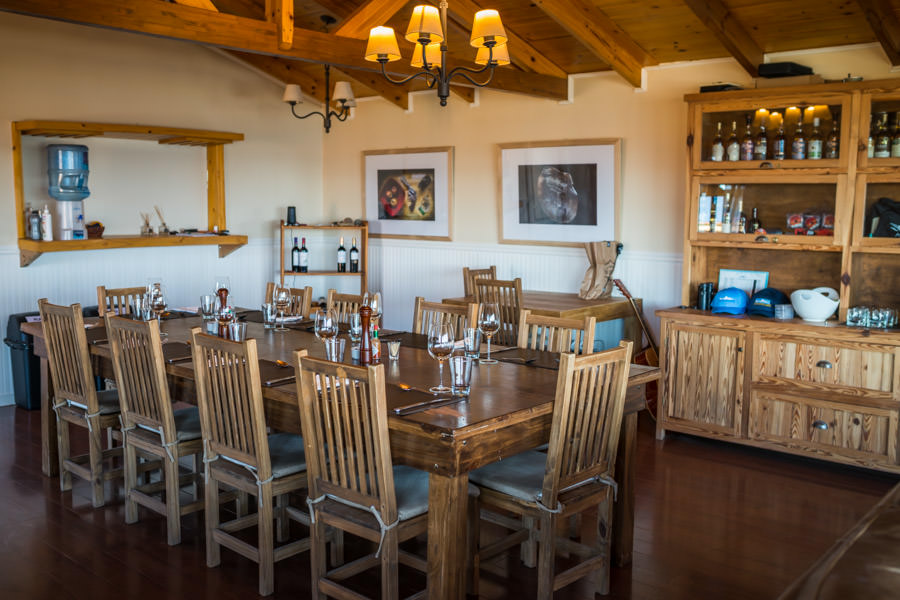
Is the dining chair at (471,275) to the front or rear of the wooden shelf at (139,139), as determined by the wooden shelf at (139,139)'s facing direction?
to the front

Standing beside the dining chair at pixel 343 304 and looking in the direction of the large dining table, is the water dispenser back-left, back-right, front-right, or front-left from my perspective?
back-right

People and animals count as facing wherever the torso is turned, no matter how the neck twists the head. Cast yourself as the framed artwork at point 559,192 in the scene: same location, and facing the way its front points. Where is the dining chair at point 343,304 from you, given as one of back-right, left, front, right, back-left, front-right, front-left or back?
front

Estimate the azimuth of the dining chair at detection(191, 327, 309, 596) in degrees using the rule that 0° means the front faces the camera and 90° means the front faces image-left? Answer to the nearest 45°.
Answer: approximately 225°

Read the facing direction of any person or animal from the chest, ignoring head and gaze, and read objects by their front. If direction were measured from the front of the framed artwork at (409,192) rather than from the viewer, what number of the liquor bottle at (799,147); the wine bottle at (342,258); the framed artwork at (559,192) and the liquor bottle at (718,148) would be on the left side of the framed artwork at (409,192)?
3

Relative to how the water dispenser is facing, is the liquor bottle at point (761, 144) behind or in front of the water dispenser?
in front

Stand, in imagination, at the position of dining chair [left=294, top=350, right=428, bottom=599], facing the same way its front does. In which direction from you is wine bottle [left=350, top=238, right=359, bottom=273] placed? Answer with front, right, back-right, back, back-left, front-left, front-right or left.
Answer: front-left

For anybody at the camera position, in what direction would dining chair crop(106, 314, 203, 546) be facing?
facing away from the viewer and to the right of the viewer

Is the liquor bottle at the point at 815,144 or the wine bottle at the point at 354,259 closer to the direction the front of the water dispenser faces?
the liquor bottle

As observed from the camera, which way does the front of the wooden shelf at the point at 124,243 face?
facing the viewer and to the right of the viewer

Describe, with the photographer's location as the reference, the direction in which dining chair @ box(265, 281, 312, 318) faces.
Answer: facing the viewer and to the left of the viewer
